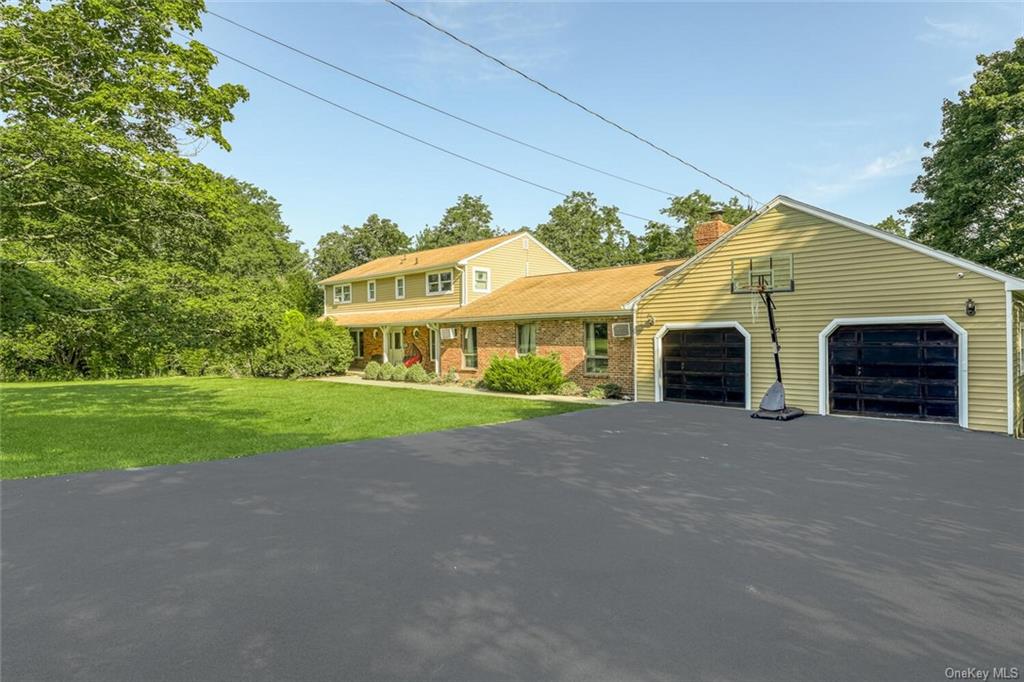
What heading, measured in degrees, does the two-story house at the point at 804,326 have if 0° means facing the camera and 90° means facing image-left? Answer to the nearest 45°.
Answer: approximately 45°

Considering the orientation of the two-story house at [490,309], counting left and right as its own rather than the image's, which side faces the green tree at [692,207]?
back

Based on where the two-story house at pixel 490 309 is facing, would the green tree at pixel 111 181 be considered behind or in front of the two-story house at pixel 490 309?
in front

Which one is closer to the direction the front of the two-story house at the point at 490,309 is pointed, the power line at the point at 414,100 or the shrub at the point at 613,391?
the power line

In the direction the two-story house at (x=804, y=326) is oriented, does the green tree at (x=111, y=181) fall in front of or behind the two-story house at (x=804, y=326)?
in front

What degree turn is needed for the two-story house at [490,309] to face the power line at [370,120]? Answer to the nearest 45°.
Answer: approximately 45° to its left

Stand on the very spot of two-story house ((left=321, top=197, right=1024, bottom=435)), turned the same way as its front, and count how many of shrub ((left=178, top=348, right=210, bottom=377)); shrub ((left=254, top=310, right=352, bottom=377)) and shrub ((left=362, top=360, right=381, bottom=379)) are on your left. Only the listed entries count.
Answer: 0

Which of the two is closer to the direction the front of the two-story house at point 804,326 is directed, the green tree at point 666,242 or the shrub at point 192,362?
the shrub

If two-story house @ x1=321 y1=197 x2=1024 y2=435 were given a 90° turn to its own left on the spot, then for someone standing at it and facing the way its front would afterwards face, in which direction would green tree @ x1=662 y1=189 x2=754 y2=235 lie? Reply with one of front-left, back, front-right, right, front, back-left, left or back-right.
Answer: back-left

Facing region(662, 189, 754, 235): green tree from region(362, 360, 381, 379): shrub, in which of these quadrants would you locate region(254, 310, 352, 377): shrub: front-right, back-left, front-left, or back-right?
back-left

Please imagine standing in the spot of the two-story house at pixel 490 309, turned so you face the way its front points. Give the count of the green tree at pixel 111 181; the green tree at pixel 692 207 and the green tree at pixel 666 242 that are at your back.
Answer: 2
